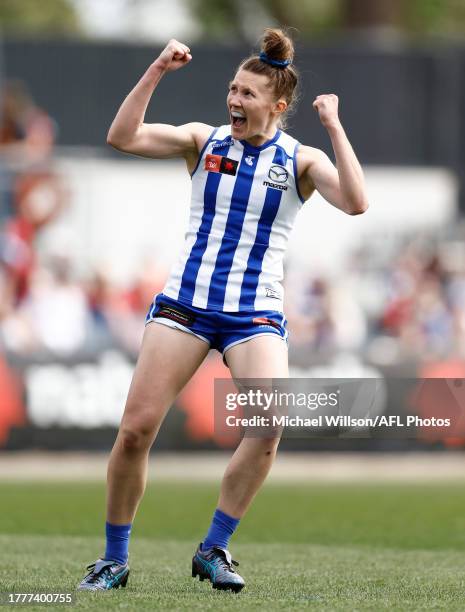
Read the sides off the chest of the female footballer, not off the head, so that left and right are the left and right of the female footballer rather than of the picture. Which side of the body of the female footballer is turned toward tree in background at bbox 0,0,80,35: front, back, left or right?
back

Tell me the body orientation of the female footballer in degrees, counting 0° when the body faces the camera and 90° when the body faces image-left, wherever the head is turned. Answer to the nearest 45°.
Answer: approximately 0°

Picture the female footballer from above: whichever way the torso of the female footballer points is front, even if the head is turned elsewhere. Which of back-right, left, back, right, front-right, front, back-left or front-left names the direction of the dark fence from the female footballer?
back

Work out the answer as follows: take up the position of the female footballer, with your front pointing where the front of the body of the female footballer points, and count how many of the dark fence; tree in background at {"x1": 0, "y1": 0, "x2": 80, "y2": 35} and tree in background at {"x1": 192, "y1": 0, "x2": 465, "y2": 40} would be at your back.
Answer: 3

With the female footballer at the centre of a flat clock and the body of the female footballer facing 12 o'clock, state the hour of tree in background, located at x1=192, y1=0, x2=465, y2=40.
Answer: The tree in background is roughly at 6 o'clock from the female footballer.
